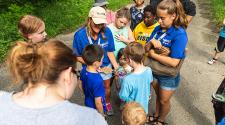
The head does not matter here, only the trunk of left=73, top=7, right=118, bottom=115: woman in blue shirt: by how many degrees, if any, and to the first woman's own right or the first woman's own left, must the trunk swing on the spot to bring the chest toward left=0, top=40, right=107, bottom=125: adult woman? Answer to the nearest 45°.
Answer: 0° — they already face them

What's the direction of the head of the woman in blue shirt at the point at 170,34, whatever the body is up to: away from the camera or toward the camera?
toward the camera

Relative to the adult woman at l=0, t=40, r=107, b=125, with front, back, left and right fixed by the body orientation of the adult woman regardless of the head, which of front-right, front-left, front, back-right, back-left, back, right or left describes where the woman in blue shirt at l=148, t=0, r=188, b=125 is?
front

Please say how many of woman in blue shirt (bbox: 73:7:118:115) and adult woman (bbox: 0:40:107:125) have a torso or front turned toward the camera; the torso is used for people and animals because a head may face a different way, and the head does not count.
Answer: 1

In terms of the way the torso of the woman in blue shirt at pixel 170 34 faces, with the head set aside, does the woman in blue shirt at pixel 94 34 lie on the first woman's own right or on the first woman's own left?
on the first woman's own right

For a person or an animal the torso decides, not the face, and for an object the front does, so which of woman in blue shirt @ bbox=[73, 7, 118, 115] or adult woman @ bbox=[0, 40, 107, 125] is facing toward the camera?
the woman in blue shirt

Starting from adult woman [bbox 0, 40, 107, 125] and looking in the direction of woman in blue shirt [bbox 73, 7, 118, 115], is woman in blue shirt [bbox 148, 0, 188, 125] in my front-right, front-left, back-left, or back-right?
front-right

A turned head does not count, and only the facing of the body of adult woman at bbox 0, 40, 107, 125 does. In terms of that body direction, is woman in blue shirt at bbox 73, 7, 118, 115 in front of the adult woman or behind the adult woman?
in front

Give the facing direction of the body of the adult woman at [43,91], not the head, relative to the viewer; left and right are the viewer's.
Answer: facing away from the viewer and to the right of the viewer

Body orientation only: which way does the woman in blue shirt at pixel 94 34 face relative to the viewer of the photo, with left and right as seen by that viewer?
facing the viewer

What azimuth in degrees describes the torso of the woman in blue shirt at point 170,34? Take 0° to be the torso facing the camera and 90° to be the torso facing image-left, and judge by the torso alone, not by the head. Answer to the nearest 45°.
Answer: approximately 45°
